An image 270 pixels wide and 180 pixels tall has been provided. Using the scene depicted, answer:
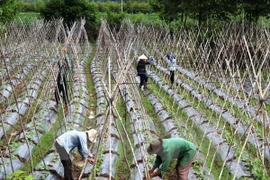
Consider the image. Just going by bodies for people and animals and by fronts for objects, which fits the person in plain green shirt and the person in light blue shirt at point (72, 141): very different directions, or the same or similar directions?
very different directions

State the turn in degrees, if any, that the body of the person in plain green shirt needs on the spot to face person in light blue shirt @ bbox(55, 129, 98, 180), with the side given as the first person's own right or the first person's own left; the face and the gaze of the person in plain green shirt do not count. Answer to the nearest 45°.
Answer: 0° — they already face them

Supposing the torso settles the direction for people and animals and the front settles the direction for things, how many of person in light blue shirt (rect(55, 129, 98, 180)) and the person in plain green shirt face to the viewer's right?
1

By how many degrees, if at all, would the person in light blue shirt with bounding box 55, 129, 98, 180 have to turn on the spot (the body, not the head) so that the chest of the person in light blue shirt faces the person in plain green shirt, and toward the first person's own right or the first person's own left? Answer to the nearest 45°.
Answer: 0° — they already face them

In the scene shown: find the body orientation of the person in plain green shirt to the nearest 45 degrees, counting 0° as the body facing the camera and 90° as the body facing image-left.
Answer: approximately 90°

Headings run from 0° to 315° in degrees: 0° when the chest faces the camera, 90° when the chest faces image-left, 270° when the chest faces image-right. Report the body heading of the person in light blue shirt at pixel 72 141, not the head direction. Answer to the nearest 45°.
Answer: approximately 270°
